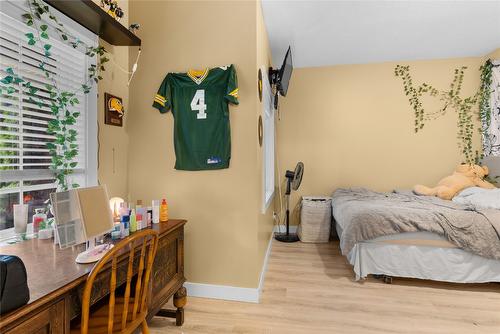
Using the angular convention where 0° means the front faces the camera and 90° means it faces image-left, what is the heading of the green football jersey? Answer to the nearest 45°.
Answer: approximately 0°

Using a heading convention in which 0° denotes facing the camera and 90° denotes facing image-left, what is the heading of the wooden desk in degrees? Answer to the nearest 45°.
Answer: approximately 315°

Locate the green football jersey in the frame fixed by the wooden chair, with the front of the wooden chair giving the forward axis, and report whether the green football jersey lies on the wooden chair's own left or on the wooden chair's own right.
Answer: on the wooden chair's own right

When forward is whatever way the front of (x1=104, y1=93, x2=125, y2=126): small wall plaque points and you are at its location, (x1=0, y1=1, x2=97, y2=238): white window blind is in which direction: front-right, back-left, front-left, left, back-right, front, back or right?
right

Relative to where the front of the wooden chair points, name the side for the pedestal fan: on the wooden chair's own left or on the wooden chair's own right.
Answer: on the wooden chair's own right

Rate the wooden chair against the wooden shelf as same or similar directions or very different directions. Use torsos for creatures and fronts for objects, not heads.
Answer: very different directions

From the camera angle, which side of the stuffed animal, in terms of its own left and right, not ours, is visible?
right

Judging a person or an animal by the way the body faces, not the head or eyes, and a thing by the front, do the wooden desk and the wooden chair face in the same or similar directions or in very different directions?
very different directions
